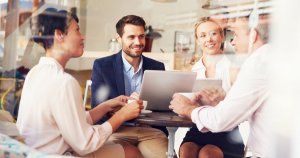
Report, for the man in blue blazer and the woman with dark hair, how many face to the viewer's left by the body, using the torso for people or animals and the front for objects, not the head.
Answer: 0

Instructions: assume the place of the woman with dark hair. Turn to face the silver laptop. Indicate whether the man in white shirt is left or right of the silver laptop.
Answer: right

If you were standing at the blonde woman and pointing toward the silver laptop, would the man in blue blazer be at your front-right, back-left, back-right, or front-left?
front-right

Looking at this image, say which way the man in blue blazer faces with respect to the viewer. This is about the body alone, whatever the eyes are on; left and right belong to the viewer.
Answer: facing the viewer and to the right of the viewer

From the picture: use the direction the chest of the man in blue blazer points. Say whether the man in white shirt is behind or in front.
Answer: in front

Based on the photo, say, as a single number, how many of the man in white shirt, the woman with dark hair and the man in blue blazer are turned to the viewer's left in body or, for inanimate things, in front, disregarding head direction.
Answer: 1

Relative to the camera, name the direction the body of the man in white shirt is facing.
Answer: to the viewer's left

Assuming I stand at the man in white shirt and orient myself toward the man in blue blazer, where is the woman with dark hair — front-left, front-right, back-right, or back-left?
front-left

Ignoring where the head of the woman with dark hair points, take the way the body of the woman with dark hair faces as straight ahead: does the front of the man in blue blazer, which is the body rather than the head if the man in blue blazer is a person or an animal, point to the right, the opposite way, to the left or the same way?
to the right

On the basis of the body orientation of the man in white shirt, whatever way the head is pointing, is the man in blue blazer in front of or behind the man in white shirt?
in front

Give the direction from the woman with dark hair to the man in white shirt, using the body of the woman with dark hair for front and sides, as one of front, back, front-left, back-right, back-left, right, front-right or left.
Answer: front-right

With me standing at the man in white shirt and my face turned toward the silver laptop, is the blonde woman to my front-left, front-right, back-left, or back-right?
front-right

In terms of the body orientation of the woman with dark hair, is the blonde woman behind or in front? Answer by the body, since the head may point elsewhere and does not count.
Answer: in front

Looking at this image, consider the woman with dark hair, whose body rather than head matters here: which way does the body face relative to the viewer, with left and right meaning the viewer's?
facing away from the viewer and to the right of the viewer
